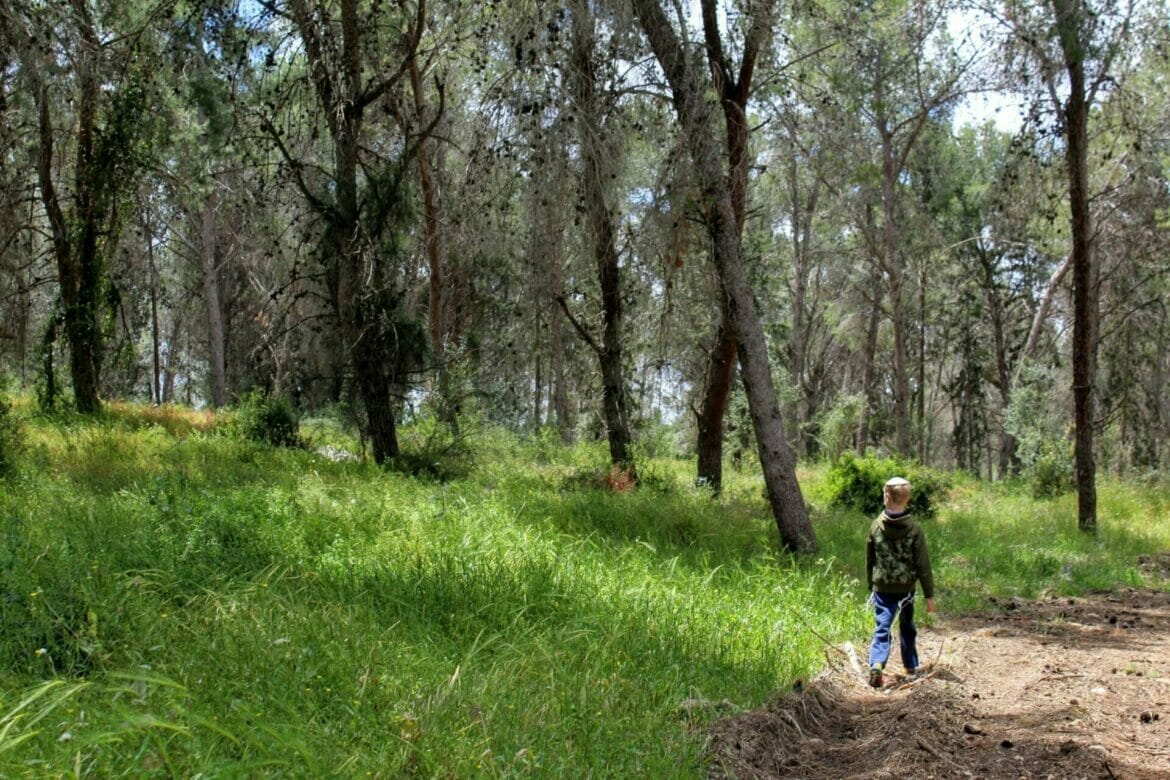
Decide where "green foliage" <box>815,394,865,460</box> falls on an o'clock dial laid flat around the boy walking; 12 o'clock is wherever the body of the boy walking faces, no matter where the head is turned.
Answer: The green foliage is roughly at 12 o'clock from the boy walking.

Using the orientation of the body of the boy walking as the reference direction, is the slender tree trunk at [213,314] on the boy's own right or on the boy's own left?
on the boy's own left

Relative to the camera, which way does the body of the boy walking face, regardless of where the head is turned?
away from the camera

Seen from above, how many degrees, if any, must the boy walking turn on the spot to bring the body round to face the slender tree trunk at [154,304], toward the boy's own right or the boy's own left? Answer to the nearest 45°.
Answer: approximately 45° to the boy's own left

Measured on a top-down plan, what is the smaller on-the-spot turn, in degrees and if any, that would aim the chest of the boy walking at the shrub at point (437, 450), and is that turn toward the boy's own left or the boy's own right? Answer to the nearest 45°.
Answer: approximately 45° to the boy's own left

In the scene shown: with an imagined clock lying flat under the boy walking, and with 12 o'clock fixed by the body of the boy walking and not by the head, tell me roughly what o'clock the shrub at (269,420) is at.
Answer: The shrub is roughly at 10 o'clock from the boy walking.

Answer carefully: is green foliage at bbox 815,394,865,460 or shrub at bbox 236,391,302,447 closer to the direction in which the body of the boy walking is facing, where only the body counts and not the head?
the green foliage

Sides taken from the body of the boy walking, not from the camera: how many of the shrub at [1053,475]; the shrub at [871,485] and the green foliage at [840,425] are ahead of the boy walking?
3

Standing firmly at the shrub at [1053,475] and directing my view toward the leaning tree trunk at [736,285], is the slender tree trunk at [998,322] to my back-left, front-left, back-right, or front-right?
back-right
